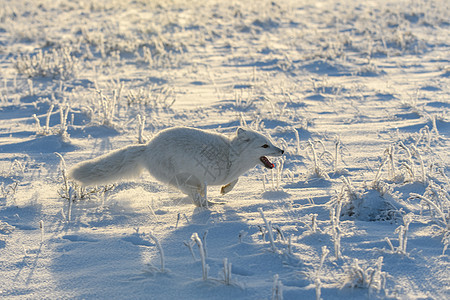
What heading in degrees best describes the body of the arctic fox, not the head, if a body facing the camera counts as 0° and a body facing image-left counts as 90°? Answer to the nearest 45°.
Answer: approximately 270°
